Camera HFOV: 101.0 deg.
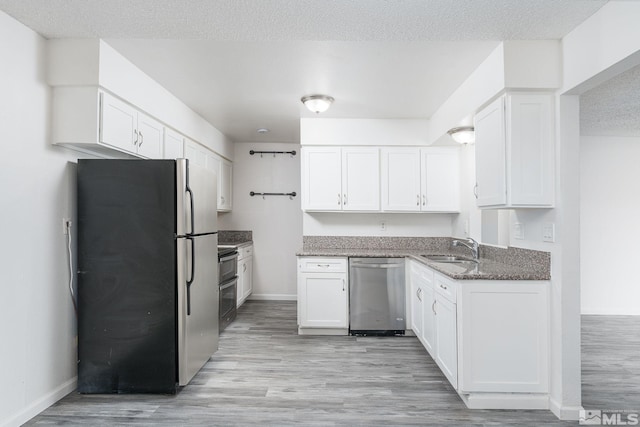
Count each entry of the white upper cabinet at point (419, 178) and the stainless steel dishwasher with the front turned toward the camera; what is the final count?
2

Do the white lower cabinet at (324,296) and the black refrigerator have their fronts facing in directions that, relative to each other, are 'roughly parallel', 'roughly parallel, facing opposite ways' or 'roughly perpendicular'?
roughly perpendicular

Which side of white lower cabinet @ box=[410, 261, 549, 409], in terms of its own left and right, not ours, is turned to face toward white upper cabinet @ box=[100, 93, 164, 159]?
front

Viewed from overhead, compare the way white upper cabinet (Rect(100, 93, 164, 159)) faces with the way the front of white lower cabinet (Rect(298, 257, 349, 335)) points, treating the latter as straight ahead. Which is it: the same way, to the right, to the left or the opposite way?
to the left

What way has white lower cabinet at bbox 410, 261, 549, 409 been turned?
to the viewer's left

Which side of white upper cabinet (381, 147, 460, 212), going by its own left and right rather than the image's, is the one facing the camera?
front

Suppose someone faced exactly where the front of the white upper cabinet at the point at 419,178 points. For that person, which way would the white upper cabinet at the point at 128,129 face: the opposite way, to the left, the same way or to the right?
to the left

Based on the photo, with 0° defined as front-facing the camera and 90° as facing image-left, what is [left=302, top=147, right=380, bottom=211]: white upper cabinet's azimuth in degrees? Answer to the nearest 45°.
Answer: approximately 0°

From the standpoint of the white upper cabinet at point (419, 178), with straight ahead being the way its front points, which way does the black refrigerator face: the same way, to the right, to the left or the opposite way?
to the left

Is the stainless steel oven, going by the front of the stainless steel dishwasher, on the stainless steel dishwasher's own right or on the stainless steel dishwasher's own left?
on the stainless steel dishwasher's own right
